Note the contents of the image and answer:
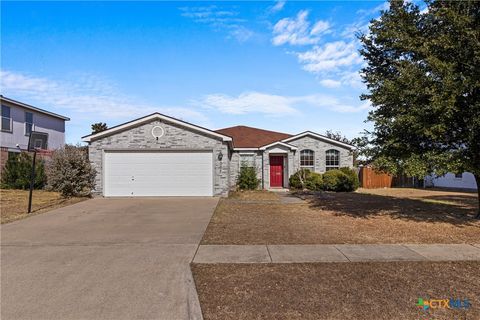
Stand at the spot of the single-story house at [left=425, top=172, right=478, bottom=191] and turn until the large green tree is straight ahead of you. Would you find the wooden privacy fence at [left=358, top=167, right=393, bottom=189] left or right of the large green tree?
right

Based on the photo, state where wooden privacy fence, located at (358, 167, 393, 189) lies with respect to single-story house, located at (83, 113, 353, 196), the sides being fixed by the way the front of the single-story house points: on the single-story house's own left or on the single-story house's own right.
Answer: on the single-story house's own left

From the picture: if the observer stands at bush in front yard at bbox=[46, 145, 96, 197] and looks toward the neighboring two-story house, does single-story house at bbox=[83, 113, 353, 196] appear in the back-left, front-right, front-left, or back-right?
back-right

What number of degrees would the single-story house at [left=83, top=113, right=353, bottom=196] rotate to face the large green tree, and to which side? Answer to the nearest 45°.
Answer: approximately 45° to its left

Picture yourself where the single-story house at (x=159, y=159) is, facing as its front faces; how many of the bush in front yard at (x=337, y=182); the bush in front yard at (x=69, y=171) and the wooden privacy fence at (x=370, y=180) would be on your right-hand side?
1

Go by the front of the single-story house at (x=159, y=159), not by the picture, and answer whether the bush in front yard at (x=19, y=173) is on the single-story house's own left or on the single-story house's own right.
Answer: on the single-story house's own right

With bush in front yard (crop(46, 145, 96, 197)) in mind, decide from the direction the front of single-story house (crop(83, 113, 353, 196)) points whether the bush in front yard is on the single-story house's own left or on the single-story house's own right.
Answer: on the single-story house's own right

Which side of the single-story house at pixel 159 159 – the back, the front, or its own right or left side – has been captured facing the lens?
front

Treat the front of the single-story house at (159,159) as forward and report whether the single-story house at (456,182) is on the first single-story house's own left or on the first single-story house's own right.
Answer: on the first single-story house's own left

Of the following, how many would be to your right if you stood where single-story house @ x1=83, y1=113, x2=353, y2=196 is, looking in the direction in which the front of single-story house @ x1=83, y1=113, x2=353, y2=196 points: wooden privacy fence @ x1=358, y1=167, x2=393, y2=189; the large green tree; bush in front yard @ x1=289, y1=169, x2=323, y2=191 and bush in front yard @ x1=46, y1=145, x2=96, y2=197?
1
